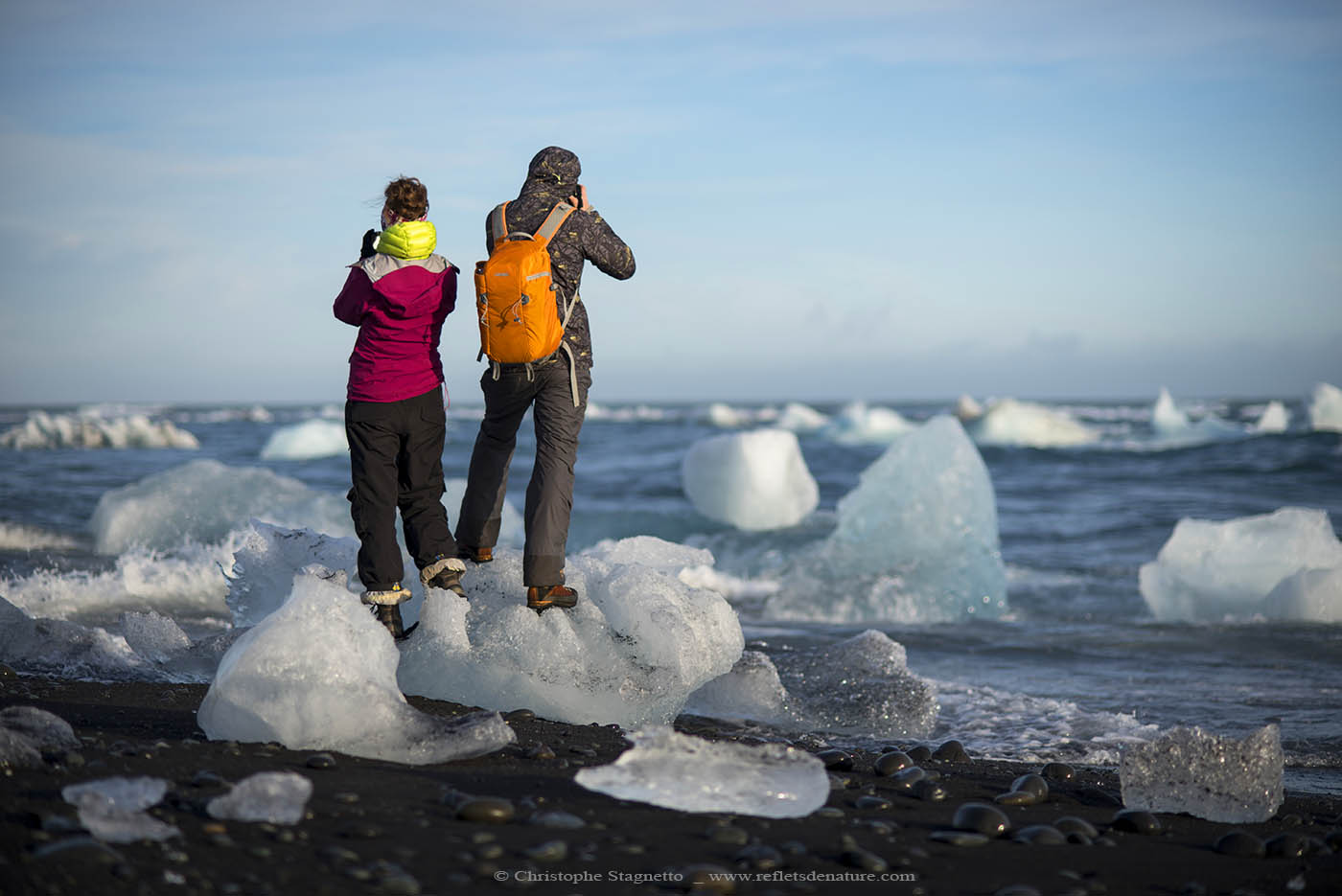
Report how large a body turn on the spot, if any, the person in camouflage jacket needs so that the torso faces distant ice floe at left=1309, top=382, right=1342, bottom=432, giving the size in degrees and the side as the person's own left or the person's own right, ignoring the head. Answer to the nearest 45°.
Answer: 0° — they already face it

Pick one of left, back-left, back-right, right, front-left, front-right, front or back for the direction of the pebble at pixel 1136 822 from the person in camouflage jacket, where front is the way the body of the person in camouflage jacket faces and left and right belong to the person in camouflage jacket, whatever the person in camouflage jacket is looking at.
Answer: right

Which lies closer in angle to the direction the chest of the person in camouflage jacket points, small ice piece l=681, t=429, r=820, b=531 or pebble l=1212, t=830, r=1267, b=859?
the small ice piece

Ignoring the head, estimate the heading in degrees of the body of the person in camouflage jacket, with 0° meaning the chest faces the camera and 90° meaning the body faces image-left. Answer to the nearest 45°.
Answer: approximately 225°

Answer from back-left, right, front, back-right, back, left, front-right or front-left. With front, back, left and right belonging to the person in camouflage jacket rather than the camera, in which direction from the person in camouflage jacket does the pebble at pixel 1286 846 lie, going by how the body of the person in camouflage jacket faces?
right

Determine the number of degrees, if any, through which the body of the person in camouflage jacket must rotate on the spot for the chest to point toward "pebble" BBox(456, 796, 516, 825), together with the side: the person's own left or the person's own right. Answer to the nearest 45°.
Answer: approximately 135° to the person's own right

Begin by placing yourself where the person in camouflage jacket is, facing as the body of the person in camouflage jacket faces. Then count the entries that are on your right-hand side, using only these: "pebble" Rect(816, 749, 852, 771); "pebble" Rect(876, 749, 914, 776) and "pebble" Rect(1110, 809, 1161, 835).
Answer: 3

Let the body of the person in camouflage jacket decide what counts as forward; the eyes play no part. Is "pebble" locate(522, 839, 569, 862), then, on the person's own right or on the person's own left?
on the person's own right
